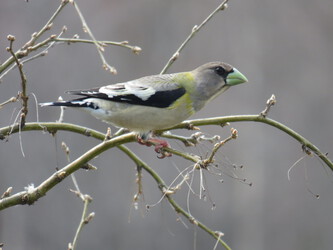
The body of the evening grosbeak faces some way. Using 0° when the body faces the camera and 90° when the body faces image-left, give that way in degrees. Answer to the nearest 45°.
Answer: approximately 270°

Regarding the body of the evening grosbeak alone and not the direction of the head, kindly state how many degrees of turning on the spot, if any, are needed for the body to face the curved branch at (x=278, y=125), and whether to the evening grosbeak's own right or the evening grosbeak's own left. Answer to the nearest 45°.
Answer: approximately 45° to the evening grosbeak's own right
